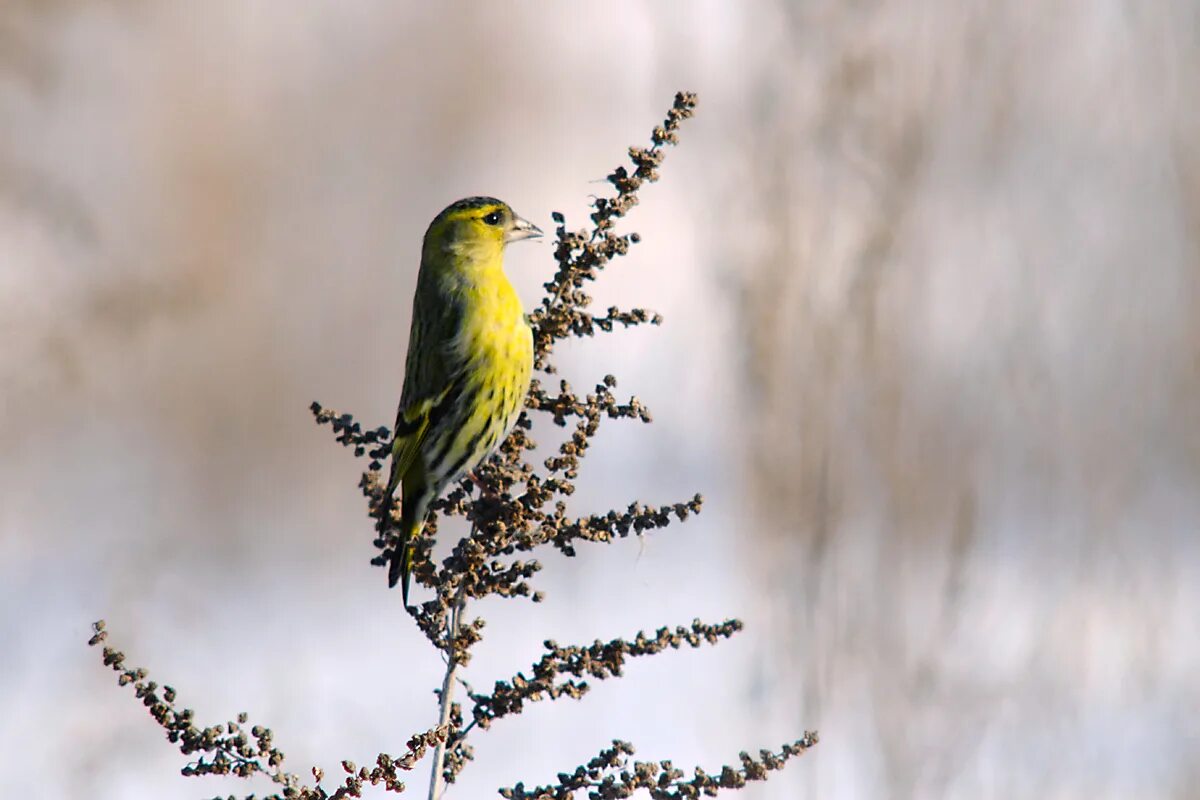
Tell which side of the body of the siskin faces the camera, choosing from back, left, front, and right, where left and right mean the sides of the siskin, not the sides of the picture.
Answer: right
